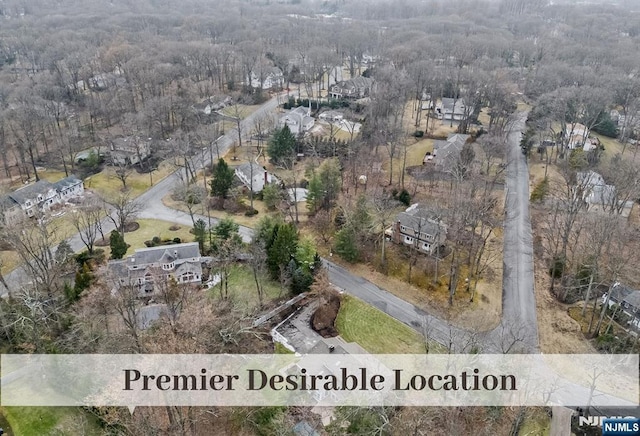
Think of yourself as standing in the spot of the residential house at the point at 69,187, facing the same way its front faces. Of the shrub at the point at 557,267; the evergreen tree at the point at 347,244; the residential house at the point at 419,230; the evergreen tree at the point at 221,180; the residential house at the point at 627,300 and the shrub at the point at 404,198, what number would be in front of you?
6

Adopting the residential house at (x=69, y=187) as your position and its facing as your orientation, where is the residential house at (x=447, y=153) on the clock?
the residential house at (x=447, y=153) is roughly at 11 o'clock from the residential house at (x=69, y=187).

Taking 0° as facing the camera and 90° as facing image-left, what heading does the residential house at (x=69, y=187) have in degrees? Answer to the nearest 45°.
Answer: approximately 315°

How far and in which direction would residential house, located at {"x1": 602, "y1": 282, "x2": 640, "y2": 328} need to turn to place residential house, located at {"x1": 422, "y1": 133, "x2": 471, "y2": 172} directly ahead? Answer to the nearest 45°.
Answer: approximately 90° to its right

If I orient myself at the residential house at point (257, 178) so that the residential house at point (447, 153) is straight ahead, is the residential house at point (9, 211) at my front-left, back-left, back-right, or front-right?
back-right

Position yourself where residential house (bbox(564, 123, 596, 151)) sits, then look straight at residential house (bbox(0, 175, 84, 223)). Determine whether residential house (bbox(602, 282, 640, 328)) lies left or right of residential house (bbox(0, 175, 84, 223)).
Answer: left

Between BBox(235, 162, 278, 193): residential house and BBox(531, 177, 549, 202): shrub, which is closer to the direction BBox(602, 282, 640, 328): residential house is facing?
the residential house

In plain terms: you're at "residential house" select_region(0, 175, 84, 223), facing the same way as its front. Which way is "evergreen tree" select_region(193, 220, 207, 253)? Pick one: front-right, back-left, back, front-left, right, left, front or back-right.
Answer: front

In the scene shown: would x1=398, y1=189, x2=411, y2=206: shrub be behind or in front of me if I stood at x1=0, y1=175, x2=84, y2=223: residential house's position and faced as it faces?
in front

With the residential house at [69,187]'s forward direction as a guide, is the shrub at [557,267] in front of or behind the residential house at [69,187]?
in front

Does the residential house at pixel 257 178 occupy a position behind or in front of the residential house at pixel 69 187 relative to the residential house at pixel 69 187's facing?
in front

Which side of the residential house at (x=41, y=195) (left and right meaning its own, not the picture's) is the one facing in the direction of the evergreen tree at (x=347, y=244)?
front

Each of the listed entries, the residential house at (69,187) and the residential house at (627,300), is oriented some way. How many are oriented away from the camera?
0

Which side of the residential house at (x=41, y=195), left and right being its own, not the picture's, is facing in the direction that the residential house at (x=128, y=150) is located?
left
